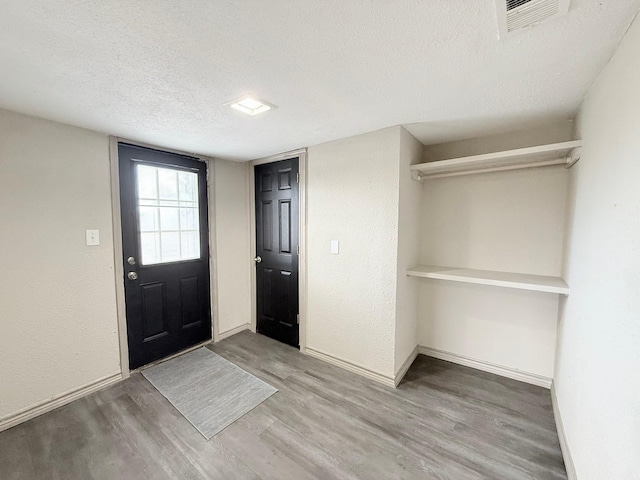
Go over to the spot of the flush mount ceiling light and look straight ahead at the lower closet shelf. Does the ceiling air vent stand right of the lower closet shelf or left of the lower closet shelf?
right

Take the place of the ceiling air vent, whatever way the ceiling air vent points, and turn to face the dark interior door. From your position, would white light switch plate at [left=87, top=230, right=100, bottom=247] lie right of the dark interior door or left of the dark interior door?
left

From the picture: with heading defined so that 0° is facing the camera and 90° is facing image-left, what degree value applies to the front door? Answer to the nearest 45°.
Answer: approximately 315°

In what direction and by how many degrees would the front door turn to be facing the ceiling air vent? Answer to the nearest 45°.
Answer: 0° — it already faces it
